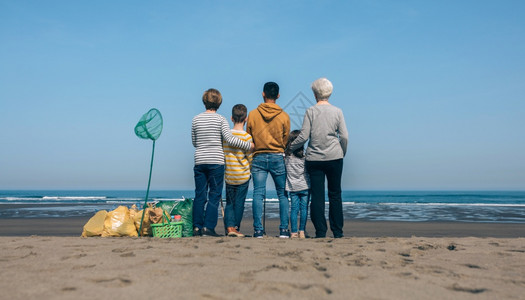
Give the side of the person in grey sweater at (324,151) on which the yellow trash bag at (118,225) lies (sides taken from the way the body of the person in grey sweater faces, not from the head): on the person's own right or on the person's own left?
on the person's own left

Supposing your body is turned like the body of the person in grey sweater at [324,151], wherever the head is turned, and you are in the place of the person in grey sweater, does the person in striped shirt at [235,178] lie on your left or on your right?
on your left

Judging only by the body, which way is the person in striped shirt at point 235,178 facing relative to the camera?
away from the camera

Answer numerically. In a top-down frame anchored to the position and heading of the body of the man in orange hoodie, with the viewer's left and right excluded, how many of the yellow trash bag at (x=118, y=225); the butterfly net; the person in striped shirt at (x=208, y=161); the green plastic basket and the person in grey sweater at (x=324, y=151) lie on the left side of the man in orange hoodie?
4

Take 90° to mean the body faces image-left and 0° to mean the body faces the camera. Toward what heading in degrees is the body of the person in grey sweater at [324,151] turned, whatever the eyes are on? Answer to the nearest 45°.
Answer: approximately 180°

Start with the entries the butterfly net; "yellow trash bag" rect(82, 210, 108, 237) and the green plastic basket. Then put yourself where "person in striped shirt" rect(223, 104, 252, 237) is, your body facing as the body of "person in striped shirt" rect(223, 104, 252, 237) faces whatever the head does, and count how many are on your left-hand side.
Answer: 3

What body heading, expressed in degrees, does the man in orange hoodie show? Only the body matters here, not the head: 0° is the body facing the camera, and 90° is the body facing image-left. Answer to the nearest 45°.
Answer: approximately 180°

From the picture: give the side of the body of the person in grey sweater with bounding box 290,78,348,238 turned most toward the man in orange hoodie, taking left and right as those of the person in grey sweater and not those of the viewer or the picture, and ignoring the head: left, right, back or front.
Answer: left

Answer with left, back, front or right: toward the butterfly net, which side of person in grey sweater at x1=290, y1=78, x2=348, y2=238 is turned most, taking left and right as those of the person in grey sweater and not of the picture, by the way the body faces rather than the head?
left

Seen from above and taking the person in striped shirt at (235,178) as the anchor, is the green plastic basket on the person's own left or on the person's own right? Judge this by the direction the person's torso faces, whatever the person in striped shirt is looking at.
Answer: on the person's own left

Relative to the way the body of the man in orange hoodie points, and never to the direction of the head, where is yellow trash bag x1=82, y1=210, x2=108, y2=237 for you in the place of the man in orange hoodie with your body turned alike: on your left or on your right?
on your left
